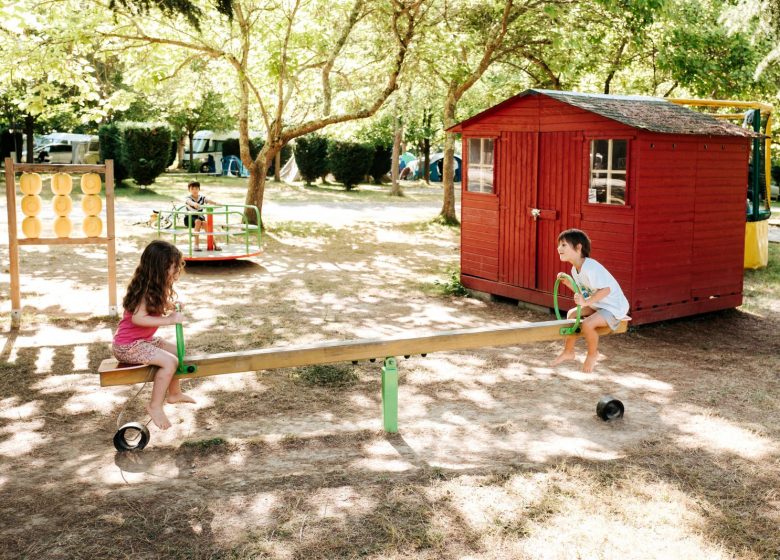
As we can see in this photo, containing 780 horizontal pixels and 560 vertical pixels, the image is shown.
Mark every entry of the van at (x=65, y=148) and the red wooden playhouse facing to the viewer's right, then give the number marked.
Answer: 0

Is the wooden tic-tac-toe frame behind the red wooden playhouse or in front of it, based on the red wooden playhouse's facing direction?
in front

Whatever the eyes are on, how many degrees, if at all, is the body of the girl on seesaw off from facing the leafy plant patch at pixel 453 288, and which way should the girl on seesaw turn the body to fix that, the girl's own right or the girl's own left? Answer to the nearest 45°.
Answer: approximately 45° to the girl's own left

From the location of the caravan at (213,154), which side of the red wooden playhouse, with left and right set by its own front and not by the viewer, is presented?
right

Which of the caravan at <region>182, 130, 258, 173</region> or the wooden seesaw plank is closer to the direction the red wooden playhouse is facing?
the wooden seesaw plank

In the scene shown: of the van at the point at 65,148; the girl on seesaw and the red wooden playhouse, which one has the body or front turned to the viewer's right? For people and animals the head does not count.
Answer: the girl on seesaw

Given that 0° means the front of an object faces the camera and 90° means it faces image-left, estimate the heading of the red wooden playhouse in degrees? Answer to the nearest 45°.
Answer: approximately 45°

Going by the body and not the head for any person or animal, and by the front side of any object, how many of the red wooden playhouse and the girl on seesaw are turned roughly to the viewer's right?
1

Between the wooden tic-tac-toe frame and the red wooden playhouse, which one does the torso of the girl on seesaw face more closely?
the red wooden playhouse

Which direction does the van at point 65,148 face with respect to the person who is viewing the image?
facing to the left of the viewer

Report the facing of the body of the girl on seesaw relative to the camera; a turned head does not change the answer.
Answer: to the viewer's right

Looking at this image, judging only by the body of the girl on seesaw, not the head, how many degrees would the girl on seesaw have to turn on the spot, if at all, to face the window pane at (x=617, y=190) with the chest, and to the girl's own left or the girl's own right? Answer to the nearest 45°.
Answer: approximately 45° to the girl's own left
